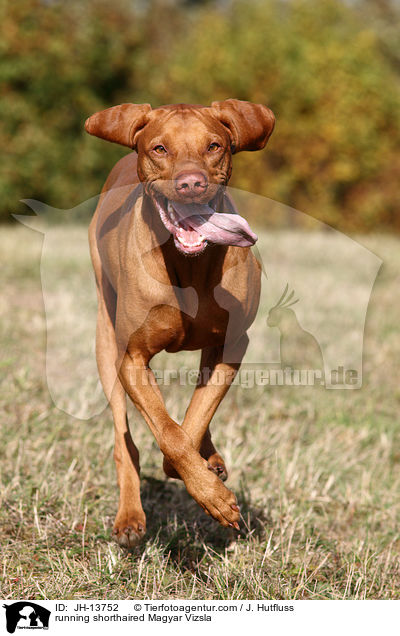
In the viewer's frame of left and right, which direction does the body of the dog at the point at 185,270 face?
facing the viewer
